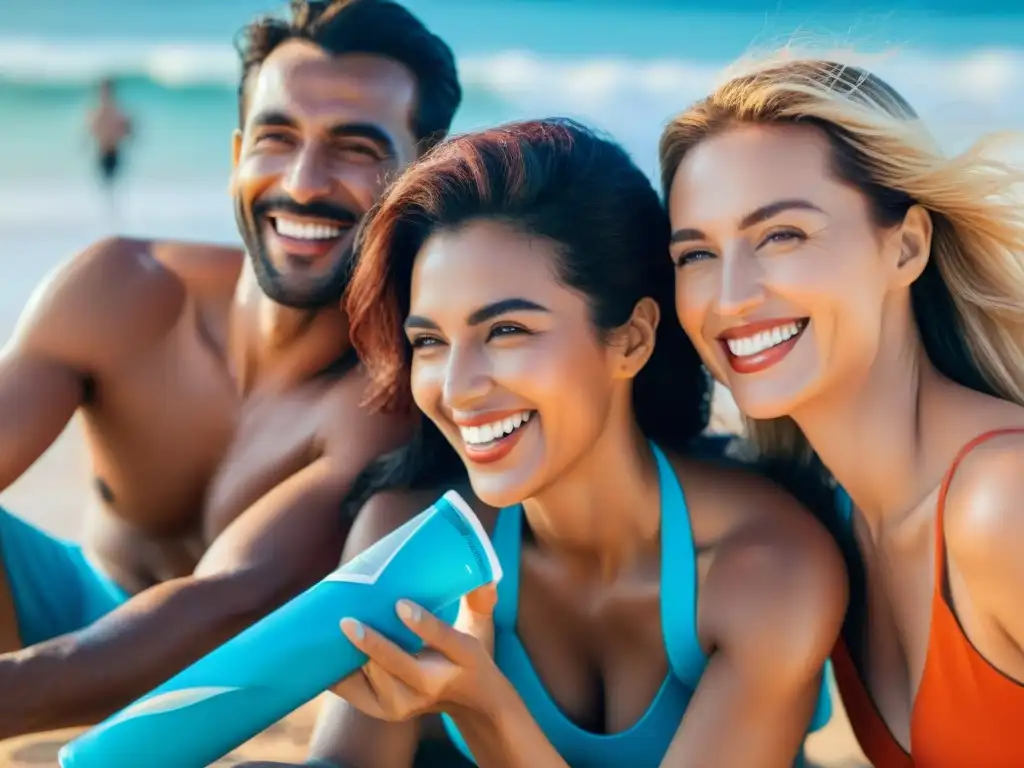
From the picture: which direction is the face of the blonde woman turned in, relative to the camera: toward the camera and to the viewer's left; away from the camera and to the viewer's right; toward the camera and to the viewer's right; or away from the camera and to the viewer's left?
toward the camera and to the viewer's left

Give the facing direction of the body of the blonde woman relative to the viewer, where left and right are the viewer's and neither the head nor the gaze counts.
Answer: facing the viewer and to the left of the viewer

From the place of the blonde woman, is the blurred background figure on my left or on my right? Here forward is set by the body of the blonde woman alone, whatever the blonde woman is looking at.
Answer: on my right

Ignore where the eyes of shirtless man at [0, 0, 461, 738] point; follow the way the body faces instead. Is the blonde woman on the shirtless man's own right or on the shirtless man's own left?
on the shirtless man's own left

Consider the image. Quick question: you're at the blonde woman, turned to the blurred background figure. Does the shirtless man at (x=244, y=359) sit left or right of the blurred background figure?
left

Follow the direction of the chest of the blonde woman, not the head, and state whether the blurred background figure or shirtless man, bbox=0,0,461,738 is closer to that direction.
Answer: the shirtless man

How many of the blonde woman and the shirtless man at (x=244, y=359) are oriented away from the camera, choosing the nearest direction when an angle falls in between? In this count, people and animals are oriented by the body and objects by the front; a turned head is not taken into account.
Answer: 0

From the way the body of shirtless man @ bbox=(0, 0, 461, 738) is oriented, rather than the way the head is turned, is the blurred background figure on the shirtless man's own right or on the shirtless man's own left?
on the shirtless man's own right
